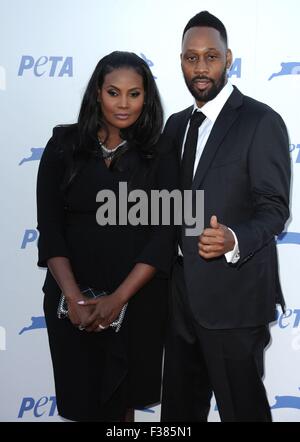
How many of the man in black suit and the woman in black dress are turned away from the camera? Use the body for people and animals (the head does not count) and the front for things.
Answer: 0

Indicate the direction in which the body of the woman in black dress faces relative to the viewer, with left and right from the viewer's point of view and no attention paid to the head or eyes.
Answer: facing the viewer

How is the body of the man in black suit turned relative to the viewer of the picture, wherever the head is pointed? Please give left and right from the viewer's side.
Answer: facing the viewer and to the left of the viewer
